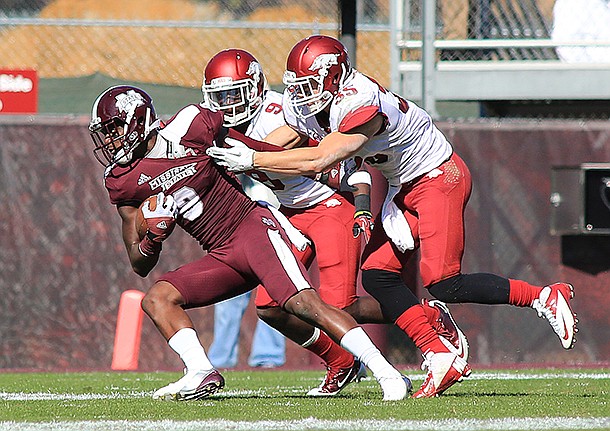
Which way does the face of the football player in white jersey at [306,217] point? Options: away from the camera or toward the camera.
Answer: toward the camera

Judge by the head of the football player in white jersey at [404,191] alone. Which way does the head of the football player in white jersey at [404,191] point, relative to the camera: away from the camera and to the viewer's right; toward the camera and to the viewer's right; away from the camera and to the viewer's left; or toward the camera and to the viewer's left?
toward the camera and to the viewer's left

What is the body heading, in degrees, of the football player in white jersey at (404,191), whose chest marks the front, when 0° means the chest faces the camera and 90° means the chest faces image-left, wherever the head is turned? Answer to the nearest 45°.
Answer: approximately 90°

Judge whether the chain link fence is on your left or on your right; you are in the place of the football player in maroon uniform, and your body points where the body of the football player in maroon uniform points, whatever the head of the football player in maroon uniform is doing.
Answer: on your right

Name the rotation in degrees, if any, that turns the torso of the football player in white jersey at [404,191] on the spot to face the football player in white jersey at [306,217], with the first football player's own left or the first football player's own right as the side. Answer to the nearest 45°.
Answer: approximately 45° to the first football player's own right

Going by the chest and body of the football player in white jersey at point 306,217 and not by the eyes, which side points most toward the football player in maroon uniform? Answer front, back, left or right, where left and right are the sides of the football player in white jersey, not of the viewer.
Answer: front

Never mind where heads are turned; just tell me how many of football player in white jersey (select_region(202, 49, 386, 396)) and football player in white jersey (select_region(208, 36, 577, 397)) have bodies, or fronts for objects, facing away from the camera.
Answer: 0

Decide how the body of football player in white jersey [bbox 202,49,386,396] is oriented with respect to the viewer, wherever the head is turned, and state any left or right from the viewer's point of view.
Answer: facing the viewer and to the left of the viewer

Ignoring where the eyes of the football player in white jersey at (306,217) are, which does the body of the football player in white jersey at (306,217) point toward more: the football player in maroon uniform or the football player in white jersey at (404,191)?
the football player in maroon uniform

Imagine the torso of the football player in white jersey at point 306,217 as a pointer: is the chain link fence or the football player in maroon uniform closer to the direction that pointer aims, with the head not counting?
the football player in maroon uniform

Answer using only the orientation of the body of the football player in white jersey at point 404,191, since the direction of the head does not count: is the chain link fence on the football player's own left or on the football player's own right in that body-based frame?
on the football player's own right

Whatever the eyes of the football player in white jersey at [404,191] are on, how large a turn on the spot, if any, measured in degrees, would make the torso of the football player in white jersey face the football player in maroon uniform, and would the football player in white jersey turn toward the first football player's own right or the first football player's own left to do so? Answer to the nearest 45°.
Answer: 0° — they already face them

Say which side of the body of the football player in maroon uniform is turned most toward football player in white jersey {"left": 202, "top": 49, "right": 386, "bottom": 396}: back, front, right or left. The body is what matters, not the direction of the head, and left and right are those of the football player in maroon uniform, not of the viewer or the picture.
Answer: back

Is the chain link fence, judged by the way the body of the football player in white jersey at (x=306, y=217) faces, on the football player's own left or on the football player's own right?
on the football player's own right
